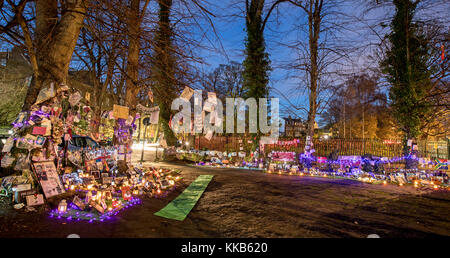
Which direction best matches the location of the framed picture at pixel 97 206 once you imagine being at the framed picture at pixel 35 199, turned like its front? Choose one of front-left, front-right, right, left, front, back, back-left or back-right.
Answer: front-left

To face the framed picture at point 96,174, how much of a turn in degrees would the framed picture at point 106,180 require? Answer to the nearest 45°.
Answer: approximately 180°

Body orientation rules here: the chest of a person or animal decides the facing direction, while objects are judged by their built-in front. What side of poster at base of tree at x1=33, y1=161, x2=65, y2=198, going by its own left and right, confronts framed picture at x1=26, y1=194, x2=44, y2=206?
front

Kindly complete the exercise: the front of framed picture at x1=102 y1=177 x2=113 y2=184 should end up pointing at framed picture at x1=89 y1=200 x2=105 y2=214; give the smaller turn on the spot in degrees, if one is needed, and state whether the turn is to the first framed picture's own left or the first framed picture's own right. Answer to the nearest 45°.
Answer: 0° — it already faces it
